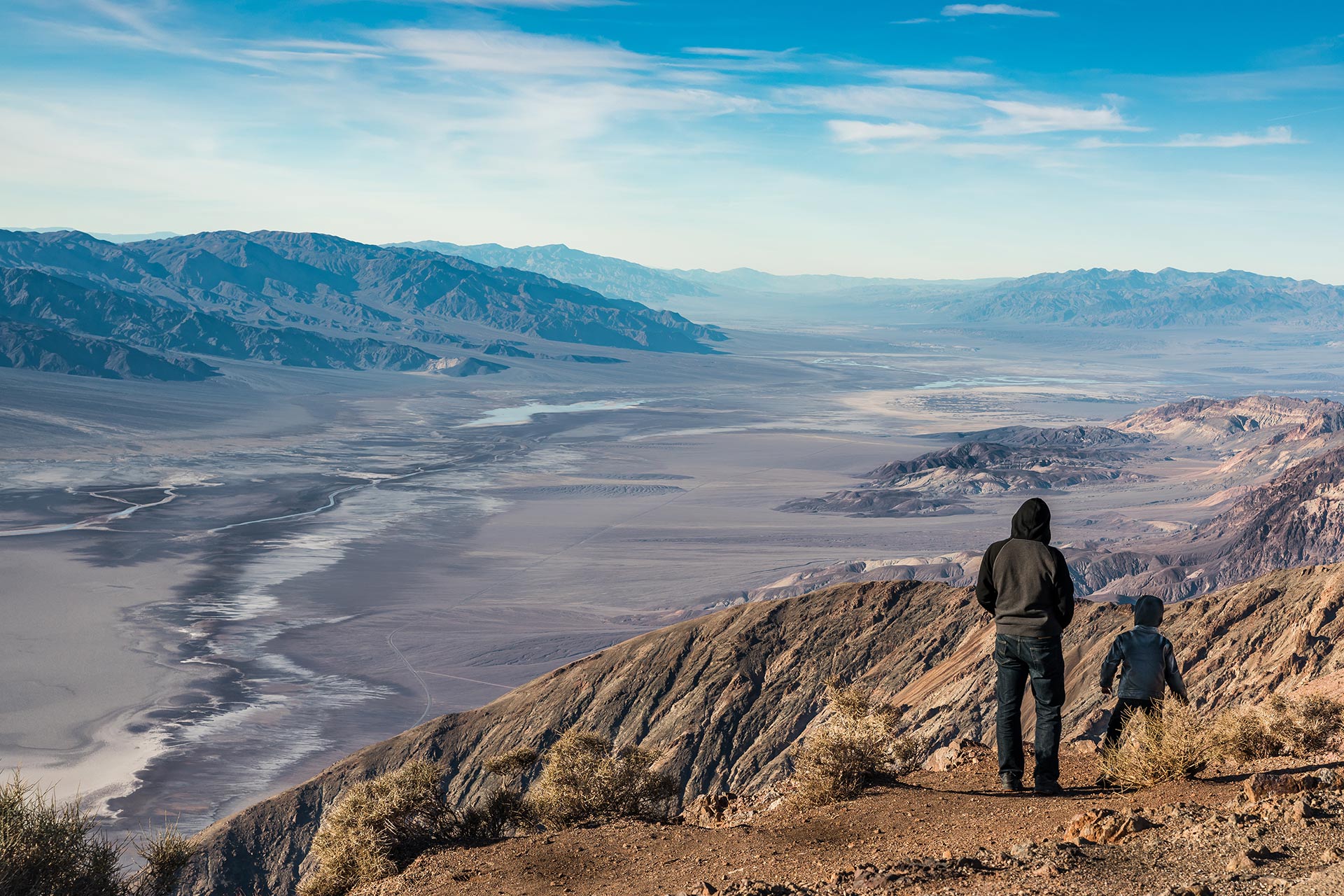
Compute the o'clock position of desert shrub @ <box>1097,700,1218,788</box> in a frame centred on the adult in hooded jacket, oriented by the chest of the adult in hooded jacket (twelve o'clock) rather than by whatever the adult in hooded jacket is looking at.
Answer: The desert shrub is roughly at 2 o'clock from the adult in hooded jacket.

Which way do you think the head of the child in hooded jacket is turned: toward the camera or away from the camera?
away from the camera

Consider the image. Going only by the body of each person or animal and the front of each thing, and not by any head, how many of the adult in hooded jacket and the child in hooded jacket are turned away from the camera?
2

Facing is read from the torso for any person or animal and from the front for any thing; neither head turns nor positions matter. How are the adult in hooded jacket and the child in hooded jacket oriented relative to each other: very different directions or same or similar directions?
same or similar directions

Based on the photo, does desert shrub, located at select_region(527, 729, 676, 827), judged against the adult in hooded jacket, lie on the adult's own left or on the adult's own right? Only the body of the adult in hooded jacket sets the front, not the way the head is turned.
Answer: on the adult's own left

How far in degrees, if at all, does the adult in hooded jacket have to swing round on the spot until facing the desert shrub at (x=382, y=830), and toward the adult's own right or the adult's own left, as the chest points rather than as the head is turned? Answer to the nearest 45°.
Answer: approximately 90° to the adult's own left

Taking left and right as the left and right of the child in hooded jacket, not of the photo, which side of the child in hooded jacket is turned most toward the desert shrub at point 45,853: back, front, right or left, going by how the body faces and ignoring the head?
left

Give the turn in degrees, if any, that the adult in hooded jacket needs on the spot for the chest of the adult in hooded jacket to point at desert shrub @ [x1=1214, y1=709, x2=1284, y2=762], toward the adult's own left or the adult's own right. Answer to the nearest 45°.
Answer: approximately 45° to the adult's own right

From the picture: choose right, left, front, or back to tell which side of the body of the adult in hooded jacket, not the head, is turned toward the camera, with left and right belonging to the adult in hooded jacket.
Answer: back

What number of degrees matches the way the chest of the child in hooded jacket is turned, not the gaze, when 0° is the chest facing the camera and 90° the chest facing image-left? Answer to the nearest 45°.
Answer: approximately 180°

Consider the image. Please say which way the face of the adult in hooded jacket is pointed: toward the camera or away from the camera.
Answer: away from the camera

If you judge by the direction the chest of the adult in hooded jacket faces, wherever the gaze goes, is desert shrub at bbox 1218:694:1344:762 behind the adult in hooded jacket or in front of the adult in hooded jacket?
in front
